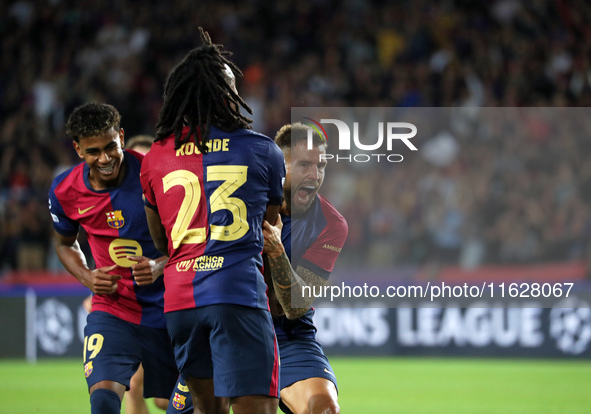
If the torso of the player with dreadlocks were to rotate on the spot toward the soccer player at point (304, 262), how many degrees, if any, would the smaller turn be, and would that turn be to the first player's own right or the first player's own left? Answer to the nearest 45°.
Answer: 0° — they already face them

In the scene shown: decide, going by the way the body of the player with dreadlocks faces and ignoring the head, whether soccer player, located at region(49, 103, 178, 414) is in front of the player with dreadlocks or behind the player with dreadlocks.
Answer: in front

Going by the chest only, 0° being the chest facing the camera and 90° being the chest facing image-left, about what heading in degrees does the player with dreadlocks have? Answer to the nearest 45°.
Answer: approximately 180°

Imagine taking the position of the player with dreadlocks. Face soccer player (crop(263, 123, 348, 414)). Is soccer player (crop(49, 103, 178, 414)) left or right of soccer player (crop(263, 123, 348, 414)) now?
left

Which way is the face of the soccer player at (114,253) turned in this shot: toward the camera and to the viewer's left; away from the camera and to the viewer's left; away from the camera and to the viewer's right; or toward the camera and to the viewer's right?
toward the camera and to the viewer's right
